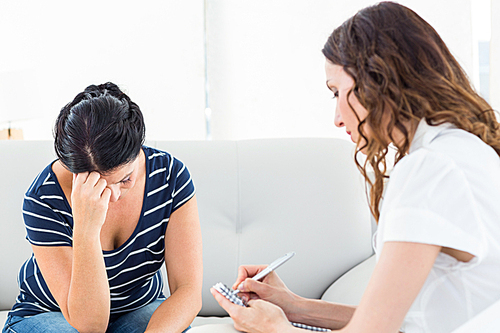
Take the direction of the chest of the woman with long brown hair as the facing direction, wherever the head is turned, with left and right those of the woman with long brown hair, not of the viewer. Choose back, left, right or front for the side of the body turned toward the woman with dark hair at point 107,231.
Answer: front

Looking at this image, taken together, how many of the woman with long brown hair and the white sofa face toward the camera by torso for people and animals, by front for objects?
1

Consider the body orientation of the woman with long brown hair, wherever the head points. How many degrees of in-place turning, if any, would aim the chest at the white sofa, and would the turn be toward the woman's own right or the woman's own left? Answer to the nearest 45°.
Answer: approximately 45° to the woman's own right

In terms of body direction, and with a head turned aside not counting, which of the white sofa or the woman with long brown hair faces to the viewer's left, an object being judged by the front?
the woman with long brown hair

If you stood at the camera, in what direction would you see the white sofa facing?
facing the viewer

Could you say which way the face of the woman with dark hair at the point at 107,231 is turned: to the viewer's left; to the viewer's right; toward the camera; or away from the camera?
toward the camera

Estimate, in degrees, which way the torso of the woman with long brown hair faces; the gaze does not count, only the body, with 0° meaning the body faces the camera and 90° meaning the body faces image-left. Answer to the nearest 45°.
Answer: approximately 90°

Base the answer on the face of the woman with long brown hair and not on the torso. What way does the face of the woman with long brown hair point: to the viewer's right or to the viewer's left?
to the viewer's left

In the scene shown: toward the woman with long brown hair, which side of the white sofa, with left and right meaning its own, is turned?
front
